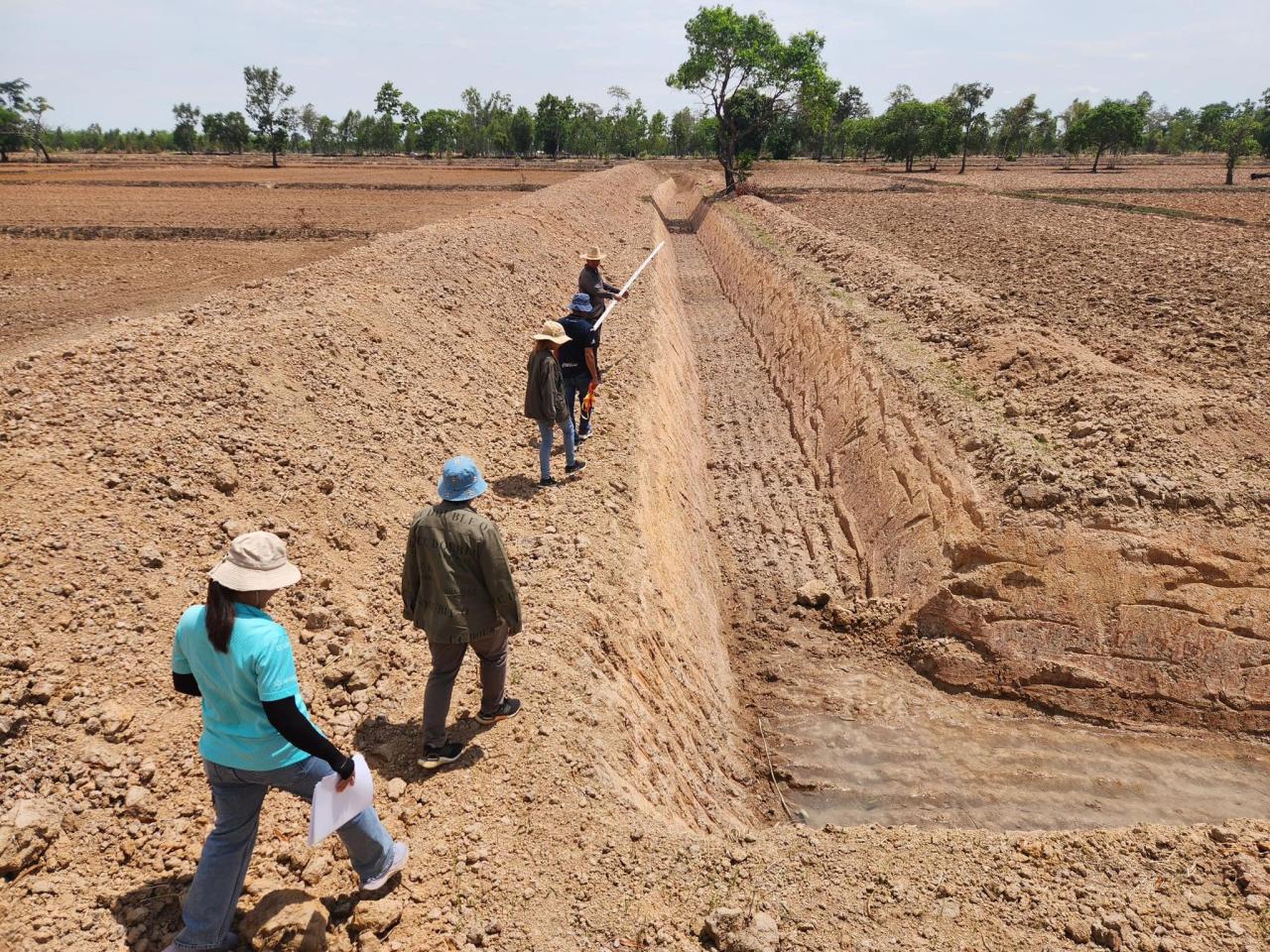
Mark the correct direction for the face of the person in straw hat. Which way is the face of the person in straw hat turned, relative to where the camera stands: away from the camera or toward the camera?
toward the camera

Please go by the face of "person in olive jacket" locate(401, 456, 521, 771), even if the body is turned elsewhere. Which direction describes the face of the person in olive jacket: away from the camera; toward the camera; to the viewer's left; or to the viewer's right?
away from the camera

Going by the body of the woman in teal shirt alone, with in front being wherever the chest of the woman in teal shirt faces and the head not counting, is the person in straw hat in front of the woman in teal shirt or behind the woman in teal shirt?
in front

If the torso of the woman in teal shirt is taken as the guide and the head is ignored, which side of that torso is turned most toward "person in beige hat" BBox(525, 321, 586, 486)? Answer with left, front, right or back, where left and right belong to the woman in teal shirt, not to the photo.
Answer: front

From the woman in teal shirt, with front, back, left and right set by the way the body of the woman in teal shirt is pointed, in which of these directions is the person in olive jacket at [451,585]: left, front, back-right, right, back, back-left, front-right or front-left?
front

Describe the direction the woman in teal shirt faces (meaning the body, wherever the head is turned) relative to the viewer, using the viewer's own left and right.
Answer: facing away from the viewer and to the right of the viewer

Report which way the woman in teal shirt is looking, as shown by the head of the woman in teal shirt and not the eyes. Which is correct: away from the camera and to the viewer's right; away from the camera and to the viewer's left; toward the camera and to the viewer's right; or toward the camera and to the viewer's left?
away from the camera and to the viewer's right
